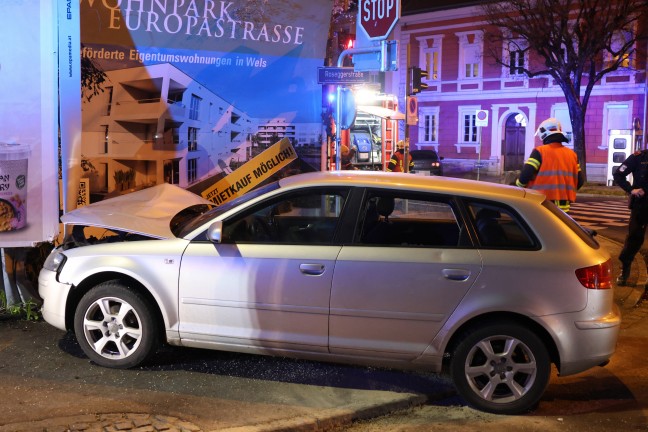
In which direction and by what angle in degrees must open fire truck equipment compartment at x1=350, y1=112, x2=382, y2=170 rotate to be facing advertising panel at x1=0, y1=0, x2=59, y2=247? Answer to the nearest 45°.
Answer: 0° — it already faces it

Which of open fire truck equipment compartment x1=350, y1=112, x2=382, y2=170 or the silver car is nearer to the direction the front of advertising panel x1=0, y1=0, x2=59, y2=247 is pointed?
the silver car

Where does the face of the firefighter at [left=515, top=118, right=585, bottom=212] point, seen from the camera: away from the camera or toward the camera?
away from the camera

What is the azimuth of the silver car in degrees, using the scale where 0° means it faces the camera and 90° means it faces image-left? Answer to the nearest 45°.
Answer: approximately 90°

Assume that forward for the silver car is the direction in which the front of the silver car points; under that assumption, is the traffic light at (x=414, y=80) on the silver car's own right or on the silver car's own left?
on the silver car's own right

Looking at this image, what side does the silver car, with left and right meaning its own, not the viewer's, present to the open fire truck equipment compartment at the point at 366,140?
right

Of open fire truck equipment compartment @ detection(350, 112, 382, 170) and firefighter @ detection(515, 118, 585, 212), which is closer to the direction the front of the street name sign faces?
the firefighter

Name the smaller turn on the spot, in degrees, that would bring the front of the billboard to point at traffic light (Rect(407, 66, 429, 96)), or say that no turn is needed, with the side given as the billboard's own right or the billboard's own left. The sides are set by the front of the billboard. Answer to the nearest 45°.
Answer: approximately 135° to the billboard's own left
